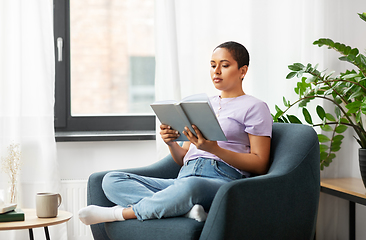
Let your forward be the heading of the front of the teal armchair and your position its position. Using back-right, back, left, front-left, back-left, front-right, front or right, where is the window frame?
right

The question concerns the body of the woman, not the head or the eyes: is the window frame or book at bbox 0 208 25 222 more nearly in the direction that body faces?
the book

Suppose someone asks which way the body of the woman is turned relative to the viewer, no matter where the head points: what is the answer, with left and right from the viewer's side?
facing the viewer and to the left of the viewer

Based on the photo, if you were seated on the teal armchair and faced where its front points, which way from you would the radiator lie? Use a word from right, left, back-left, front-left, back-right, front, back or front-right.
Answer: right

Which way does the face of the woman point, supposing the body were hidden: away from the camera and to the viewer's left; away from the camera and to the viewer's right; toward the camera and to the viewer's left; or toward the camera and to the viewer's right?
toward the camera and to the viewer's left

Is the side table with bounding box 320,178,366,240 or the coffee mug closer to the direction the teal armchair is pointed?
the coffee mug

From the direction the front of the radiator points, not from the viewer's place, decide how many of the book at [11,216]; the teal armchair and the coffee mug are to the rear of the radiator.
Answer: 0

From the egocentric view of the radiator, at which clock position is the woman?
The woman is roughly at 11 o'clock from the radiator.

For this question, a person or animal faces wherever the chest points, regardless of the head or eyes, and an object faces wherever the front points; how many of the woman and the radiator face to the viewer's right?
0

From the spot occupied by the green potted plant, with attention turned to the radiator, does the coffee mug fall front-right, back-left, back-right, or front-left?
front-left

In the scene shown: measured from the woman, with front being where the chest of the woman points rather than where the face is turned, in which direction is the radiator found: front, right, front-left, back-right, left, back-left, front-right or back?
right

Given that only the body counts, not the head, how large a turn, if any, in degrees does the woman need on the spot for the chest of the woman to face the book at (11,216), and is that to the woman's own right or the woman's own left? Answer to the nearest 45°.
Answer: approximately 45° to the woman's own right

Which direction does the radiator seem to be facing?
toward the camera

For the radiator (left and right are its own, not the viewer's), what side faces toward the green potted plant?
left

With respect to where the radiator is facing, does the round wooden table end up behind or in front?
in front
